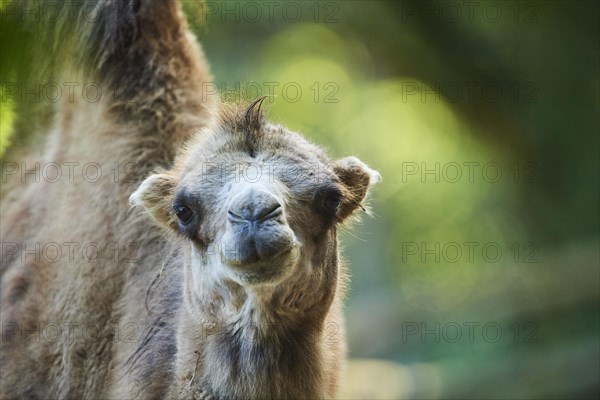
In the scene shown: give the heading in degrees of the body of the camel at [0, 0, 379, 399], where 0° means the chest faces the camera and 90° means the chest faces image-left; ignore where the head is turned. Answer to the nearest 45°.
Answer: approximately 315°
